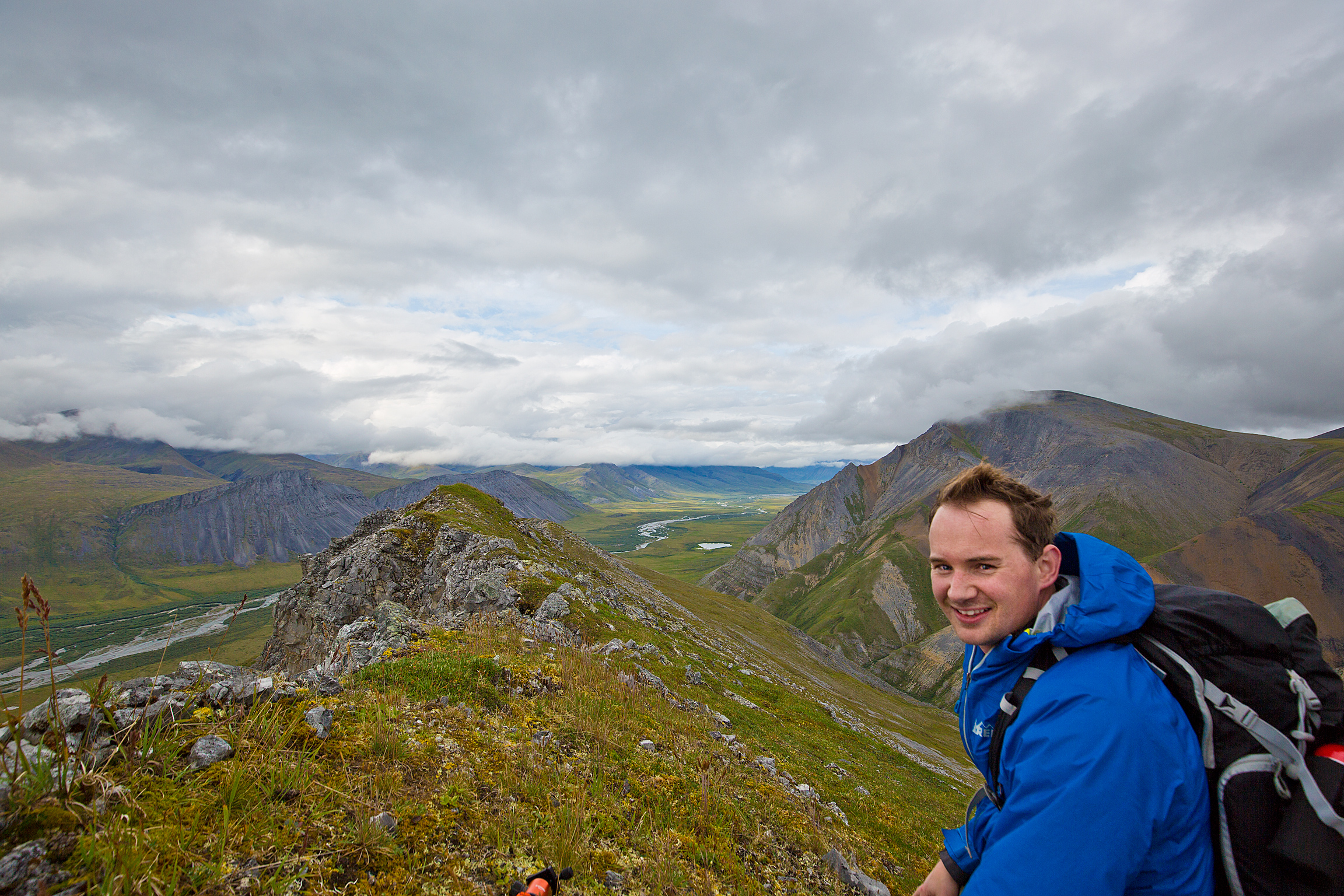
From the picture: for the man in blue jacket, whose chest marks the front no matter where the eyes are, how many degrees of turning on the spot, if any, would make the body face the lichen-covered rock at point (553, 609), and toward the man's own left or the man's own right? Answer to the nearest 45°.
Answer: approximately 45° to the man's own right

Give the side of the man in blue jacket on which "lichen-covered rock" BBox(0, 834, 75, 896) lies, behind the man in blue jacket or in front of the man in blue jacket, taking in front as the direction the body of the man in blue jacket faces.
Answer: in front

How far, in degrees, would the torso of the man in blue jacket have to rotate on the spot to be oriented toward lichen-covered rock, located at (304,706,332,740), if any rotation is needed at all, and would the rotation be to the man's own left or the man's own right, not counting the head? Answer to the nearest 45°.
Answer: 0° — they already face it

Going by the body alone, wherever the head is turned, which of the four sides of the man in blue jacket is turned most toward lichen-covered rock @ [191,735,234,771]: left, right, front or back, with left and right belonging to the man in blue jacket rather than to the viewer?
front

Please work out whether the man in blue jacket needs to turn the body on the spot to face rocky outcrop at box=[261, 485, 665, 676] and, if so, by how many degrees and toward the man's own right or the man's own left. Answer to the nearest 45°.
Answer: approximately 45° to the man's own right

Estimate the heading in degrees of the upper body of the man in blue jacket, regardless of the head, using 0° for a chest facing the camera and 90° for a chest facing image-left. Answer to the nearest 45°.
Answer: approximately 90°
